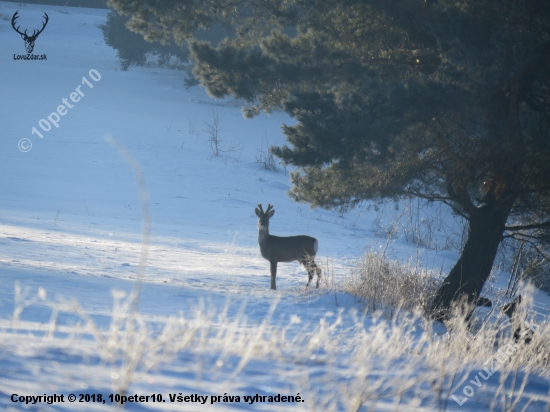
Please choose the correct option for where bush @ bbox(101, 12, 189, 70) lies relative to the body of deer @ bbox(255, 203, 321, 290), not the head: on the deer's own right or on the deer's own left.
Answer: on the deer's own right

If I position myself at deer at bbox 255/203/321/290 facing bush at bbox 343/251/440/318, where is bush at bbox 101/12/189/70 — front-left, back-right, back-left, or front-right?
back-left

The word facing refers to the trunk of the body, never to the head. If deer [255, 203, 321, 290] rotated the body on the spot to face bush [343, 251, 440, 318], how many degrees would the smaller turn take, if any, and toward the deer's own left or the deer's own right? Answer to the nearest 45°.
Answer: approximately 135° to the deer's own left

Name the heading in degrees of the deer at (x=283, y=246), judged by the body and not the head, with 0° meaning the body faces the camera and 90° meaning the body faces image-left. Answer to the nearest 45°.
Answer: approximately 90°
